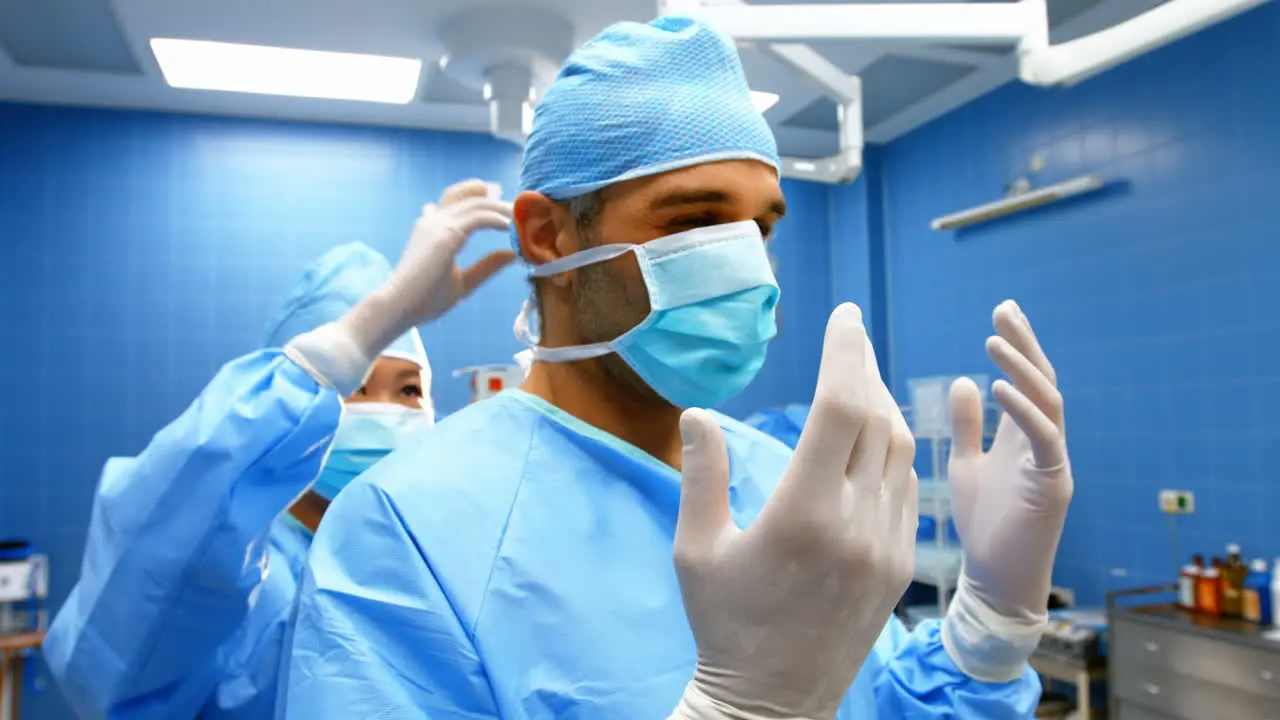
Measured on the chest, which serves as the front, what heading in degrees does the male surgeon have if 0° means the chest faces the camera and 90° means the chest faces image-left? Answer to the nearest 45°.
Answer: approximately 315°

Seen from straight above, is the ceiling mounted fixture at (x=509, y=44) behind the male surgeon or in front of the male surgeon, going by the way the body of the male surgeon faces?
behind

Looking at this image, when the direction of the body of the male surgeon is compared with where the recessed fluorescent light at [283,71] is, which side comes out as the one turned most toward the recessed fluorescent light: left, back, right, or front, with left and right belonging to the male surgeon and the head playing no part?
back
